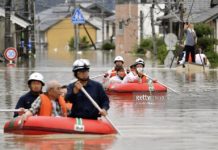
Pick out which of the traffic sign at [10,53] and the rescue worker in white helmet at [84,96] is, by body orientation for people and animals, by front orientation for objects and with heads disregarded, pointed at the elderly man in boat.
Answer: the traffic sign

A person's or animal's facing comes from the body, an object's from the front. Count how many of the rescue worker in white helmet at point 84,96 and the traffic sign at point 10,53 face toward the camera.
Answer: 2

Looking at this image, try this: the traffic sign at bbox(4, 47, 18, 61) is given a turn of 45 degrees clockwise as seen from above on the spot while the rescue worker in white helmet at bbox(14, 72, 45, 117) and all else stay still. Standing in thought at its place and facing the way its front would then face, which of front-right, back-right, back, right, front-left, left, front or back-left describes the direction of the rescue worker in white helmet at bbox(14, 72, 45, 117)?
front-left

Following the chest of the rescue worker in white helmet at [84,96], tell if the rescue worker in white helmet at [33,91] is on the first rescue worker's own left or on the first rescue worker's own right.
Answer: on the first rescue worker's own right

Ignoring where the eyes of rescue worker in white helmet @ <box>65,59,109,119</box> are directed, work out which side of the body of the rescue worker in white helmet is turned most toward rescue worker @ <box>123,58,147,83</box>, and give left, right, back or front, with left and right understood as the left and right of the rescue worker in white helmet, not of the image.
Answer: back

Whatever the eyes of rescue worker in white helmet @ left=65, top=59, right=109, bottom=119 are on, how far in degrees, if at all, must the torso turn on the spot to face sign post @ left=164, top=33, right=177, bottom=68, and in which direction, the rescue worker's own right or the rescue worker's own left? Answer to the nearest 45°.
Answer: approximately 180°

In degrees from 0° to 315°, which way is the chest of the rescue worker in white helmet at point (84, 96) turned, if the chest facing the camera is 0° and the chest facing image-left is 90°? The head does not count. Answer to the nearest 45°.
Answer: approximately 0°

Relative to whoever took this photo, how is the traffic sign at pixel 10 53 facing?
facing the viewer
